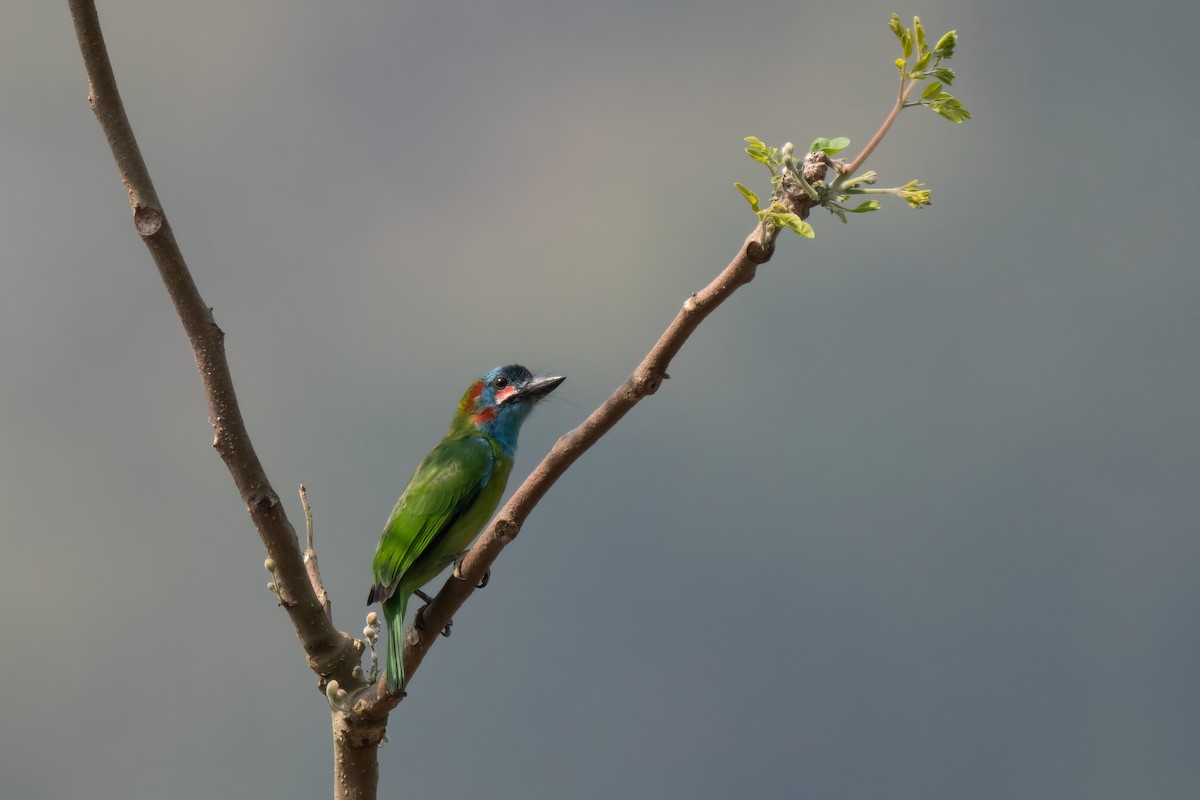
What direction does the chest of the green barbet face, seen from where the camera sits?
to the viewer's right
